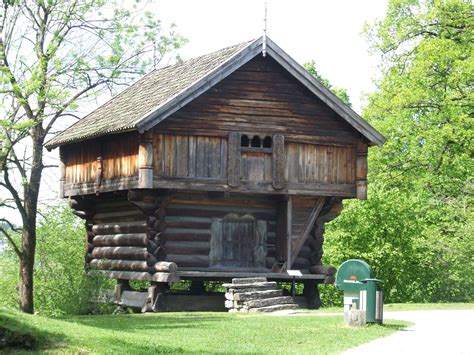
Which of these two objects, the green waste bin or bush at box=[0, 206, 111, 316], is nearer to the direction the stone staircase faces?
the green waste bin

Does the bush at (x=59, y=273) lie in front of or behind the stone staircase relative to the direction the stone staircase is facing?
behind

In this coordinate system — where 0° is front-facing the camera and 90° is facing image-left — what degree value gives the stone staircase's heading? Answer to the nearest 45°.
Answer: approximately 315°

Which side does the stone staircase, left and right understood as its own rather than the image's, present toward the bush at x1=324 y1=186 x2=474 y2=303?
left
